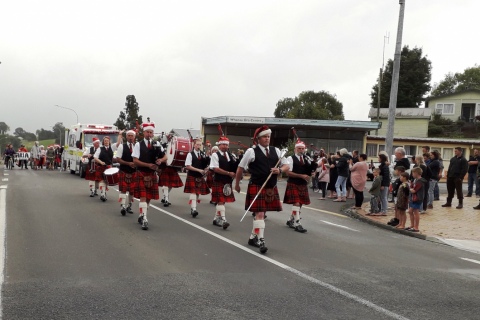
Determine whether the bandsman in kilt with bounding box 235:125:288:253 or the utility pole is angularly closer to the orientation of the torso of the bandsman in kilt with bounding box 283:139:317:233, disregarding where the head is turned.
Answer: the bandsman in kilt

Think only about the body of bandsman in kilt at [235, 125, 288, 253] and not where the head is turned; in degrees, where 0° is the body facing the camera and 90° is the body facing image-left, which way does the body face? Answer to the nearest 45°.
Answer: approximately 315°

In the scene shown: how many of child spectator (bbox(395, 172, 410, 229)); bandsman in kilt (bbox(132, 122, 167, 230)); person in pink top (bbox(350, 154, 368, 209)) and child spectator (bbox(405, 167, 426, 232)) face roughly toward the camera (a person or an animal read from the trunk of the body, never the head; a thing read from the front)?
1

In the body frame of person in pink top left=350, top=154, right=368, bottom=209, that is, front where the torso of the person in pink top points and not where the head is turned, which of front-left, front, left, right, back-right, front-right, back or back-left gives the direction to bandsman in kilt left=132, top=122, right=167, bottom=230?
front-left

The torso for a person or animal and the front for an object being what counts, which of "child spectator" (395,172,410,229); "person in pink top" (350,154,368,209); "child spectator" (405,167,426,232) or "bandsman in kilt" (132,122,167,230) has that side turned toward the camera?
the bandsman in kilt

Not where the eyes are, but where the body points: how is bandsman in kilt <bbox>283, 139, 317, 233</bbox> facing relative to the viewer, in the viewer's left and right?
facing the viewer and to the right of the viewer

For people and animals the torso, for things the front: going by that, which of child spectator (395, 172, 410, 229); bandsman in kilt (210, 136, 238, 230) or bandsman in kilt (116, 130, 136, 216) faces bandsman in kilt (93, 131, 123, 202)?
the child spectator

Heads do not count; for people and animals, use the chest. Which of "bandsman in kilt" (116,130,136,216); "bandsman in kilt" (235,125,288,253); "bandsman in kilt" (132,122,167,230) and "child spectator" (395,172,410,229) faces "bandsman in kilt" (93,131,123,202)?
the child spectator

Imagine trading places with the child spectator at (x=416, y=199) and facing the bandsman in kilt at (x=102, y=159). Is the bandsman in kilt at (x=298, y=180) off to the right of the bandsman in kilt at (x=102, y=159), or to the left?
left

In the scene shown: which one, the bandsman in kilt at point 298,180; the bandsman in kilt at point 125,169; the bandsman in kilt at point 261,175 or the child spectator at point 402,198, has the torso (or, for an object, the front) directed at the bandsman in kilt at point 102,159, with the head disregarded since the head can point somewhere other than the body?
the child spectator

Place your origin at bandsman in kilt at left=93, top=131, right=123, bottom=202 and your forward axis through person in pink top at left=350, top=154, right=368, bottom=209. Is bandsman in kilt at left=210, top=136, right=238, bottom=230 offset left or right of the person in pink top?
right

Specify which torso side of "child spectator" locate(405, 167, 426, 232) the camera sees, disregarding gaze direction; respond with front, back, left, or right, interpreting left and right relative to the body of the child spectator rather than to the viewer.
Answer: left

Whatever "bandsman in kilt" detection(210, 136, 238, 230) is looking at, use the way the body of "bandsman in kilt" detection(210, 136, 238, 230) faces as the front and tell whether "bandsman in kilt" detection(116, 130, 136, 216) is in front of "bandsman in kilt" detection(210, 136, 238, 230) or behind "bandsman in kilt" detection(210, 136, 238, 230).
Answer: behind

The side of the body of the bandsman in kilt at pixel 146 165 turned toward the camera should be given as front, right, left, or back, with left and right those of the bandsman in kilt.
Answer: front

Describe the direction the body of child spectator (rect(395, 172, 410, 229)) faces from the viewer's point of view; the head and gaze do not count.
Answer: to the viewer's left
